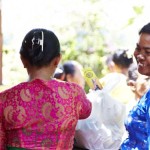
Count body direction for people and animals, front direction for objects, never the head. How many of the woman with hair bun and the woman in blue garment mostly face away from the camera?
1

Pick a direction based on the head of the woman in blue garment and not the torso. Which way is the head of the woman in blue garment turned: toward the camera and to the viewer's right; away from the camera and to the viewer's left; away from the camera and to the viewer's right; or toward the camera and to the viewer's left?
toward the camera and to the viewer's left

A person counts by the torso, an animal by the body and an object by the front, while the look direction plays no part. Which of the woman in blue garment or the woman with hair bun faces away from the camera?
the woman with hair bun

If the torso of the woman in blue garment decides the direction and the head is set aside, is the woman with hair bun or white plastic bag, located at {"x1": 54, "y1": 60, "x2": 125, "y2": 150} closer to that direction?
the woman with hair bun

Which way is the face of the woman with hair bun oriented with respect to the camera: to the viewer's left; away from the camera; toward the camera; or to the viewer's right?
away from the camera

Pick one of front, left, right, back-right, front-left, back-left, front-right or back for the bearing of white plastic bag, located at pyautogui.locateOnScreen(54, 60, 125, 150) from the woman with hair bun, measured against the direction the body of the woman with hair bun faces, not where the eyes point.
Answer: front-right

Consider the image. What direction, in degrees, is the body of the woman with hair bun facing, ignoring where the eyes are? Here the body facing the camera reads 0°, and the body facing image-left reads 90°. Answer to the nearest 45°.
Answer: approximately 180°

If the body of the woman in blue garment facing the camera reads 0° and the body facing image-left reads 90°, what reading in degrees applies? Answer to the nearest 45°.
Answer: approximately 45°

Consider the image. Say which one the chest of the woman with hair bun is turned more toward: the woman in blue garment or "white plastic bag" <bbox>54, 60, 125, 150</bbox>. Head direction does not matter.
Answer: the white plastic bag

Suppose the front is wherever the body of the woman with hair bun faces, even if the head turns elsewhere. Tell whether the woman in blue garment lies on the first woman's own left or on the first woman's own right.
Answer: on the first woman's own right

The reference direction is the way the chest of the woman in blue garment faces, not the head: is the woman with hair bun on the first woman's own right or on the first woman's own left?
on the first woman's own right

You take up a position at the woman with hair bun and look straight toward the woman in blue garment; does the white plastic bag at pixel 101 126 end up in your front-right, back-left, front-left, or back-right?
front-left
